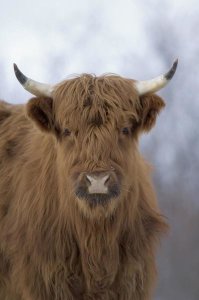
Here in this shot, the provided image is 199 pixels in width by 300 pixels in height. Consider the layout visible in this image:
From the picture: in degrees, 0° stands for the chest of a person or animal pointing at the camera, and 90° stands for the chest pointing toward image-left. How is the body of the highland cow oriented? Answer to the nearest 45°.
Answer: approximately 315°
